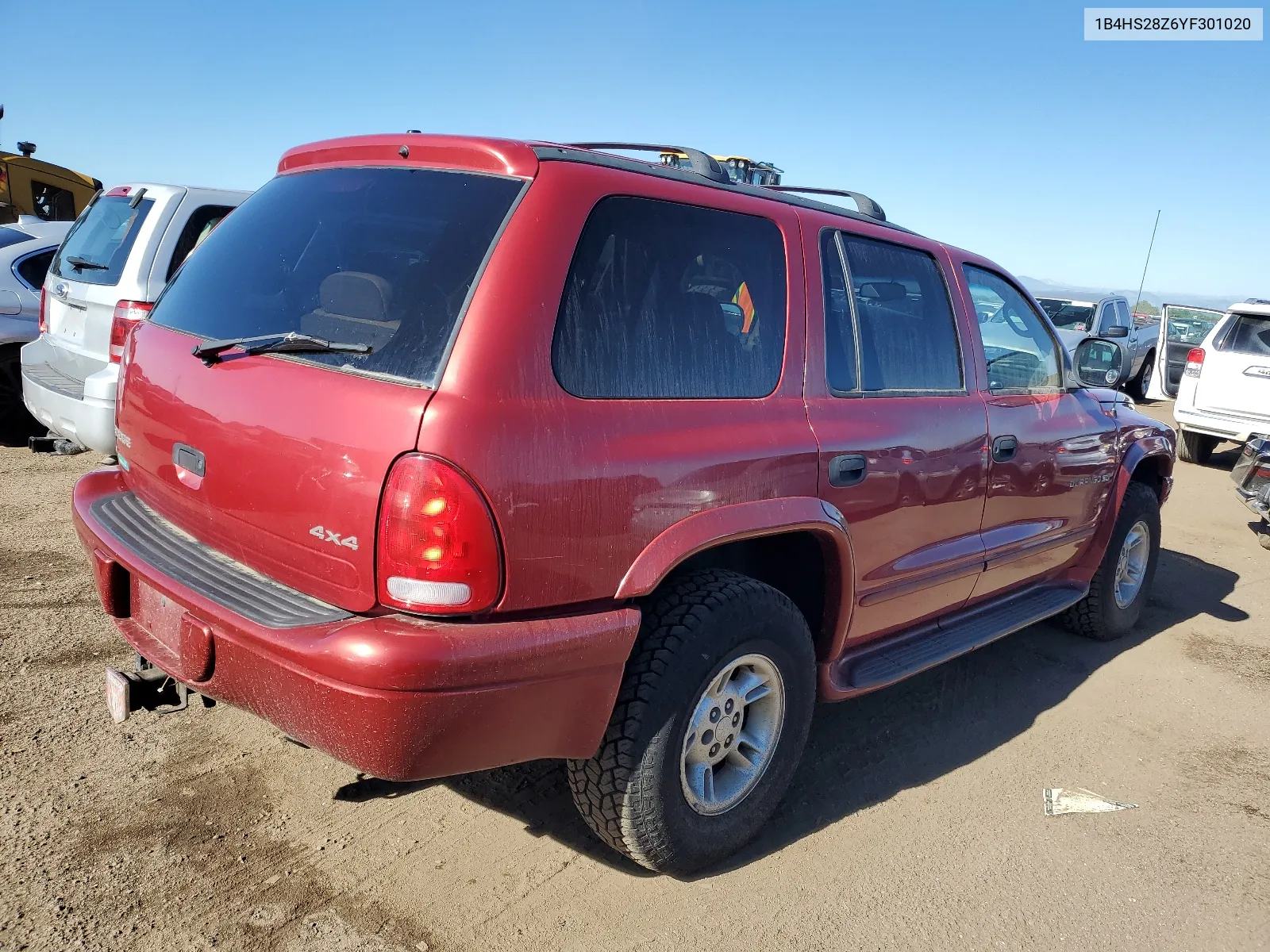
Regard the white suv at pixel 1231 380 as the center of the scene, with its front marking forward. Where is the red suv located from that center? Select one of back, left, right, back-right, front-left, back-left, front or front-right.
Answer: back

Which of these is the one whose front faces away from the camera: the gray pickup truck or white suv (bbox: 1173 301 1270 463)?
the white suv

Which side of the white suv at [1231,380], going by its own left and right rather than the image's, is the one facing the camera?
back

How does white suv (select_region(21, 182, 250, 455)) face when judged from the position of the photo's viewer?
facing away from the viewer and to the right of the viewer

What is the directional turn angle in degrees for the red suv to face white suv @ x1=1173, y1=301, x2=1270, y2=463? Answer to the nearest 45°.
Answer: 0° — it already faces it

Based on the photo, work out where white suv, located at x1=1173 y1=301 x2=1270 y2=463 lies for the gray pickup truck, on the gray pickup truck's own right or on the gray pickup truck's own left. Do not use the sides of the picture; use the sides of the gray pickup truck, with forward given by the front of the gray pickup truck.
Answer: on the gray pickup truck's own left

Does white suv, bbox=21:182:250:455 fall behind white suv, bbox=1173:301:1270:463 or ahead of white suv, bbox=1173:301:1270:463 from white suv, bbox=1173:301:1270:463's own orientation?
behind

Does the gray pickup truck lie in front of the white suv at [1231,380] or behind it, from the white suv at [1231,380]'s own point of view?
in front

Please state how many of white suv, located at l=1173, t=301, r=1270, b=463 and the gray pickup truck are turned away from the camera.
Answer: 1

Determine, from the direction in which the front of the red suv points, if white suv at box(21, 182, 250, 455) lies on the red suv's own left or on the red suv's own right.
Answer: on the red suv's own left

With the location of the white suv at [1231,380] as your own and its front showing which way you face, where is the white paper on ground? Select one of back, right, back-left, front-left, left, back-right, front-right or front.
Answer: back
